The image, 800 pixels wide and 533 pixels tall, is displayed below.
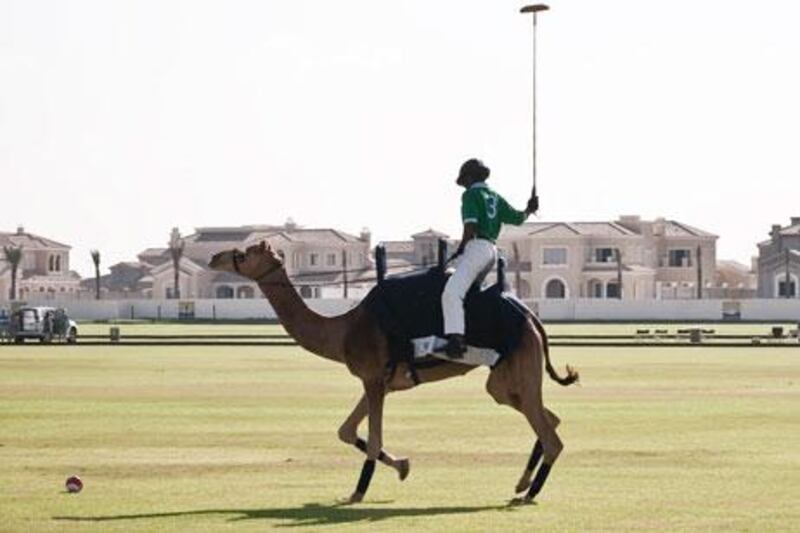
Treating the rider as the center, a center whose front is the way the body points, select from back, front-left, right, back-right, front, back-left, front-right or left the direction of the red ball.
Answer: front-left

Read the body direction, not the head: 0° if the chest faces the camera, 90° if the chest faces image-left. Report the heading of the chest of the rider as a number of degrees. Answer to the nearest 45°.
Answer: approximately 135°

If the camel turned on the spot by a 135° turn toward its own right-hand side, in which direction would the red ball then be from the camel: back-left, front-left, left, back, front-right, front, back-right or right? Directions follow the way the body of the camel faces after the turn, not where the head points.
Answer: back-left

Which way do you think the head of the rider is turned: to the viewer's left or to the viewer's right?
to the viewer's left

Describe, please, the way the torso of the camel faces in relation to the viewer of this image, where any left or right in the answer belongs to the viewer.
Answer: facing to the left of the viewer
